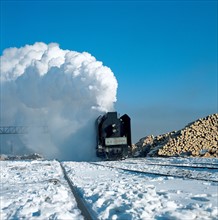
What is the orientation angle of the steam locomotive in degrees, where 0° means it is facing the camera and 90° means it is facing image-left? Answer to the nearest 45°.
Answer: approximately 0°

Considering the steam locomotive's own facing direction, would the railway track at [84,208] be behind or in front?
in front

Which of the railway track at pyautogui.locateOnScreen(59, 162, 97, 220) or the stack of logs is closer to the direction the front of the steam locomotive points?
the railway track

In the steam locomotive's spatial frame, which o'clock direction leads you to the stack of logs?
The stack of logs is roughly at 9 o'clock from the steam locomotive.
